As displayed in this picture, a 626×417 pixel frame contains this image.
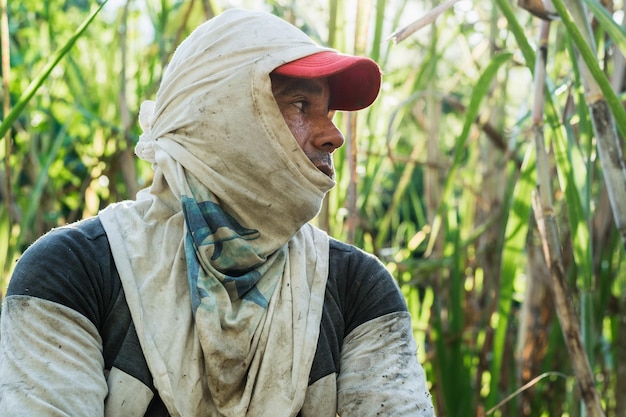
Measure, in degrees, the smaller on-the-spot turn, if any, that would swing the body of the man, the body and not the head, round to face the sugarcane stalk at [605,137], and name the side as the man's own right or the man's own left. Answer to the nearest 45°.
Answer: approximately 90° to the man's own left

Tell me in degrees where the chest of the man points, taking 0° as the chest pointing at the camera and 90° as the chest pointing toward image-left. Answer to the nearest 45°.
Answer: approximately 0°

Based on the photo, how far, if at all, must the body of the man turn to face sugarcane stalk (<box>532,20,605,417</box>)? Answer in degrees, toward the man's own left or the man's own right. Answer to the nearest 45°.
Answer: approximately 90° to the man's own left

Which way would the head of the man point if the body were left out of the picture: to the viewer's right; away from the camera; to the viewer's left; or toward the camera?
to the viewer's right
